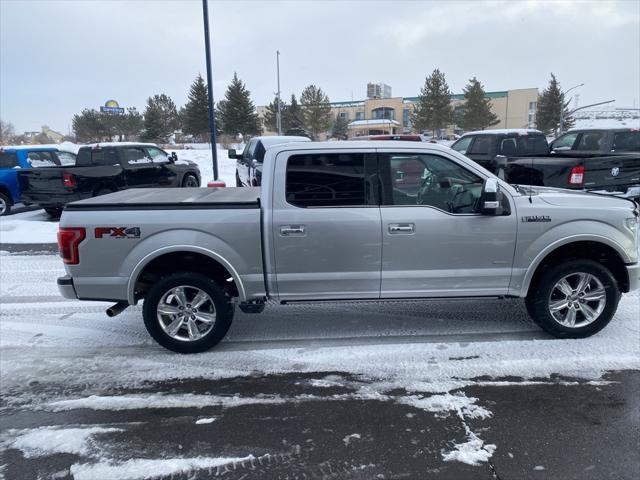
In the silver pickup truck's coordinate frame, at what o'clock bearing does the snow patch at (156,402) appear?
The snow patch is roughly at 5 o'clock from the silver pickup truck.

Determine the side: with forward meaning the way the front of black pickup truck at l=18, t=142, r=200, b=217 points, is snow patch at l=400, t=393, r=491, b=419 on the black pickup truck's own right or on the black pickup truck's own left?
on the black pickup truck's own right

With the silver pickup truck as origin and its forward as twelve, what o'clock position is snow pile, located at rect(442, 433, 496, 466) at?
The snow pile is roughly at 2 o'clock from the silver pickup truck.

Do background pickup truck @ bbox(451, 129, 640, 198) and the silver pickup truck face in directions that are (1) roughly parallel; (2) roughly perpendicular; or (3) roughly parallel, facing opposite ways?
roughly perpendicular

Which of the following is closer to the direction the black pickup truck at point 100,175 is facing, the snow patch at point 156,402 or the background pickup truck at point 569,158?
the background pickup truck

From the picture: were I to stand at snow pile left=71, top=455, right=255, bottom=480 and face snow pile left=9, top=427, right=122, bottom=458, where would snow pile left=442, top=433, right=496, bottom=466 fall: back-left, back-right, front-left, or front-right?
back-right

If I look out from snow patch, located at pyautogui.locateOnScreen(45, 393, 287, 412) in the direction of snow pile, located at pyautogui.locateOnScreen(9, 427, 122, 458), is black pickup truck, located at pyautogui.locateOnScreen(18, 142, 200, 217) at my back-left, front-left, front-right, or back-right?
back-right

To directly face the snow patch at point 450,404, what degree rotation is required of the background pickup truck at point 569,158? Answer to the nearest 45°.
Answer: approximately 135° to its left

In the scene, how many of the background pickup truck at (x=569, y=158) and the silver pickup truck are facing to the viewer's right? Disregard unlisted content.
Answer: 1

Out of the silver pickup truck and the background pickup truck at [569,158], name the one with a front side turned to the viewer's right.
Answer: the silver pickup truck

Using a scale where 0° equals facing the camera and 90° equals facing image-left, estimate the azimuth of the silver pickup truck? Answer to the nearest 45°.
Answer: approximately 270°

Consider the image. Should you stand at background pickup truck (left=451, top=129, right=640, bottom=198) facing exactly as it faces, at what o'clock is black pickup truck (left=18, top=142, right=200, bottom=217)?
The black pickup truck is roughly at 10 o'clock from the background pickup truck.

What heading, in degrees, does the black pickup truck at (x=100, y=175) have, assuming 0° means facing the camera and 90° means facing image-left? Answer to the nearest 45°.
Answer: approximately 225°
